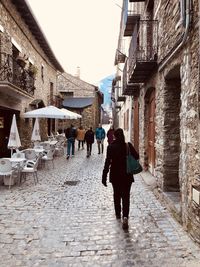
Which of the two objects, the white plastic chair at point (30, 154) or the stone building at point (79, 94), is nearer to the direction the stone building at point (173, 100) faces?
the white plastic chair

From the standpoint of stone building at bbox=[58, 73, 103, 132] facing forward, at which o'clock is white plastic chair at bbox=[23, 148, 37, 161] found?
The white plastic chair is roughly at 12 o'clock from the stone building.

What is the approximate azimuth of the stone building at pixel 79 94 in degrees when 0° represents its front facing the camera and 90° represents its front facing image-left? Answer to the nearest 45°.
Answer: approximately 0°

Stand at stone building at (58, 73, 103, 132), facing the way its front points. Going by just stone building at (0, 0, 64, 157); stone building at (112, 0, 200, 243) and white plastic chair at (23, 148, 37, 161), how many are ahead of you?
3

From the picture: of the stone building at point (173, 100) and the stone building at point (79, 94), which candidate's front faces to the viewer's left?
the stone building at point (173, 100)

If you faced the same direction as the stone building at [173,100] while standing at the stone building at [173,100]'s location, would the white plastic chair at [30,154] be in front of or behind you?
in front

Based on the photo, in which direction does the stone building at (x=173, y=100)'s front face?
to the viewer's left

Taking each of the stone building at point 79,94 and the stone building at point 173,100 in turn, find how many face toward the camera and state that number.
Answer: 1

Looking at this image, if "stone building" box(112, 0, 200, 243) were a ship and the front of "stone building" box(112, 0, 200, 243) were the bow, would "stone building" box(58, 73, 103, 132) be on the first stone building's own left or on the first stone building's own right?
on the first stone building's own right

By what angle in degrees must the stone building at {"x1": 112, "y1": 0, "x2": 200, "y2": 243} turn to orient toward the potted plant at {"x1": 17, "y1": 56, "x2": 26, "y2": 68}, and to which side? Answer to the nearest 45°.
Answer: approximately 45° to its right

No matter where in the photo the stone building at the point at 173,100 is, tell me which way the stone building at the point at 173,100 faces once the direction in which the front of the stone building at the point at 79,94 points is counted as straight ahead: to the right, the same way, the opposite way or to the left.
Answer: to the right

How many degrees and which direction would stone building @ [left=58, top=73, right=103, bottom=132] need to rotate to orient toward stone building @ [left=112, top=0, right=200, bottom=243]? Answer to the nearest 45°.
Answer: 0° — it already faces it

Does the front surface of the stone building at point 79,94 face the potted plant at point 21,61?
yes
